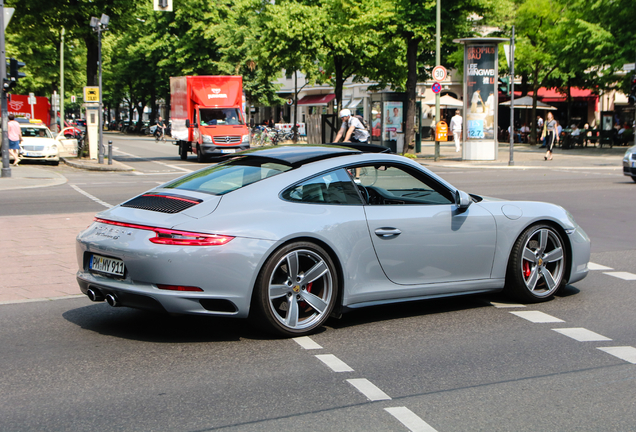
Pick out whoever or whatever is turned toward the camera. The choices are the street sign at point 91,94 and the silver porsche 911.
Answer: the street sign

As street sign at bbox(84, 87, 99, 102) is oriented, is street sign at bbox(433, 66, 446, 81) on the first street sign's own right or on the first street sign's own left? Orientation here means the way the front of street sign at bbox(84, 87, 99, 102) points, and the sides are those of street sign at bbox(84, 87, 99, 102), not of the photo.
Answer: on the first street sign's own left

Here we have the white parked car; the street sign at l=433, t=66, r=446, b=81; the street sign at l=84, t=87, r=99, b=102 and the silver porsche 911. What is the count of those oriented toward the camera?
3

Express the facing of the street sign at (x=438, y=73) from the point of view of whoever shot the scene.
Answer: facing the viewer

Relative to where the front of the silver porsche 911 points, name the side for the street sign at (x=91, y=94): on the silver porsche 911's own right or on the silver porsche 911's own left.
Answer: on the silver porsche 911's own left

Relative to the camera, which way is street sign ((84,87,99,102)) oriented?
toward the camera

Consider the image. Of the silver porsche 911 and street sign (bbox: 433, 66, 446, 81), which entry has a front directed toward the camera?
the street sign

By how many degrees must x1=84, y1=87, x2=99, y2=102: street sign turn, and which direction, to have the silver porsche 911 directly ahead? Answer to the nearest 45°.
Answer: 0° — it already faces it

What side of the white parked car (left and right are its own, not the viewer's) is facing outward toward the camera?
front

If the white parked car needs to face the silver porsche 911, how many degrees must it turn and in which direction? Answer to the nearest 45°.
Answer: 0° — it already faces it

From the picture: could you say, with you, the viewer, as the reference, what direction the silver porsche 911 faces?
facing away from the viewer and to the right of the viewer

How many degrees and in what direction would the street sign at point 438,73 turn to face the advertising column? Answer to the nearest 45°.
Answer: approximately 90° to its left

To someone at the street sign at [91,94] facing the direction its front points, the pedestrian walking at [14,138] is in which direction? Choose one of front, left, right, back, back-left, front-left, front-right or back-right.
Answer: front-right

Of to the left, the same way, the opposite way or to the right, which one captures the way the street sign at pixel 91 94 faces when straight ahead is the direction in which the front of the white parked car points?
the same way

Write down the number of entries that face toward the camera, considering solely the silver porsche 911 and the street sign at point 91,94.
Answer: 1
